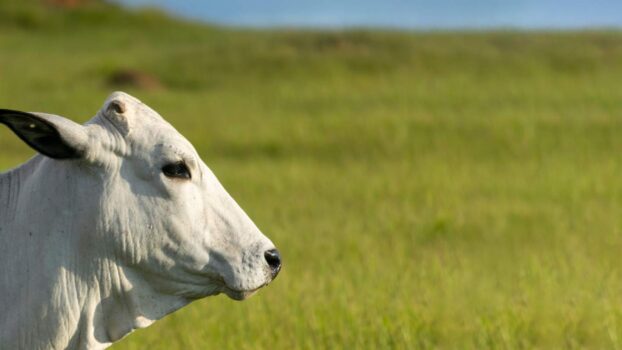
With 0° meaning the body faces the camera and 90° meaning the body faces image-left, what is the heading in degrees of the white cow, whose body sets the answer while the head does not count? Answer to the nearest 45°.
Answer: approximately 270°
